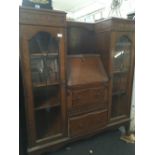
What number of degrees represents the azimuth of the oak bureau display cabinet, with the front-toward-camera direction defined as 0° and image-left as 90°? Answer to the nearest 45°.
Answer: approximately 315°
